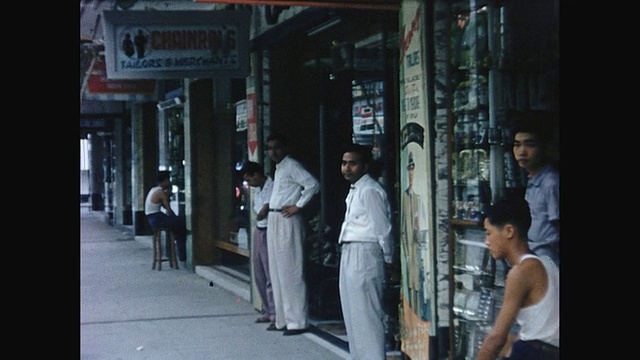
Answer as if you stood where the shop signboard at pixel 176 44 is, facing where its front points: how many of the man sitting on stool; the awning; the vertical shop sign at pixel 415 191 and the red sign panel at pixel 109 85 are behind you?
2

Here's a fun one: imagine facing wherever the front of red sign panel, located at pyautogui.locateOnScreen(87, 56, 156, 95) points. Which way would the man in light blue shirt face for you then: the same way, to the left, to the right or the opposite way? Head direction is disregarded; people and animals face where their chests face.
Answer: to the right

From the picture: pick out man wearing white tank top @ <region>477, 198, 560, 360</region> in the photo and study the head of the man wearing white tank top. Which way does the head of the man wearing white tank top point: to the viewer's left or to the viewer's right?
to the viewer's left

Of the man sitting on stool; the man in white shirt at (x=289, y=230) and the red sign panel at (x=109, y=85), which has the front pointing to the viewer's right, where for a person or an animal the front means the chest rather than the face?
the man sitting on stool

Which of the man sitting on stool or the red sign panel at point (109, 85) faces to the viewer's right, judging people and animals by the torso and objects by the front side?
the man sitting on stool

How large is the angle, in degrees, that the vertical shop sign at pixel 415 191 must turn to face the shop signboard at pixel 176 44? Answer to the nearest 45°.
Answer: approximately 90° to its right

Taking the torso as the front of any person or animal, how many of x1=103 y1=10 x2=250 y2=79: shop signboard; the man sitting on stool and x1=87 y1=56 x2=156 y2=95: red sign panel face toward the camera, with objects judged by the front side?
2

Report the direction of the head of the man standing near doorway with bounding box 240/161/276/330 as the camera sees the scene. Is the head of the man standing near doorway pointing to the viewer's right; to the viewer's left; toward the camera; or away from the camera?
to the viewer's left
